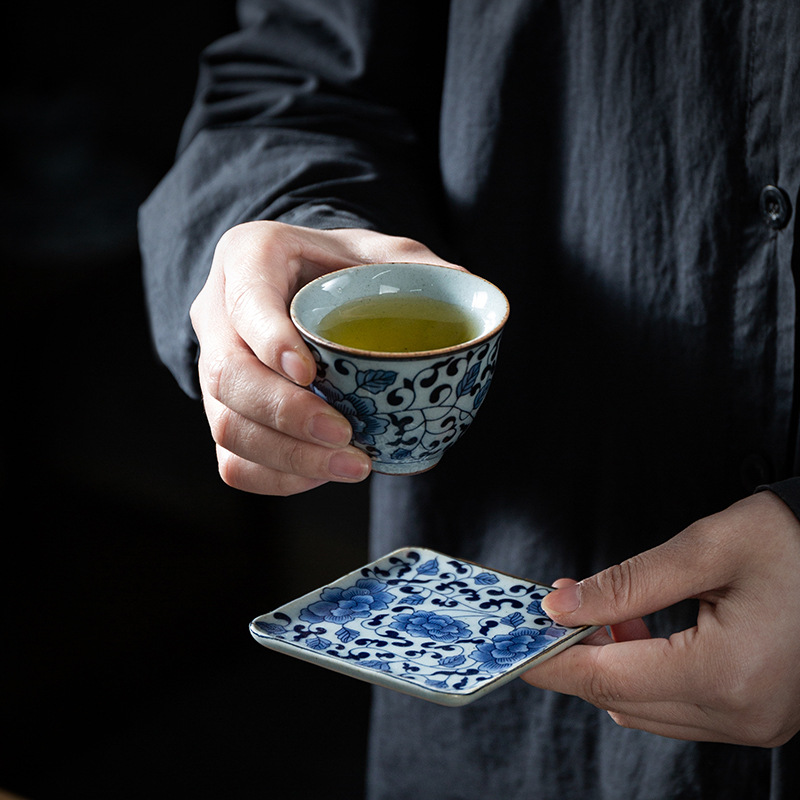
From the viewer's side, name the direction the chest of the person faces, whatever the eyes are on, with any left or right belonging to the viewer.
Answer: facing the viewer
